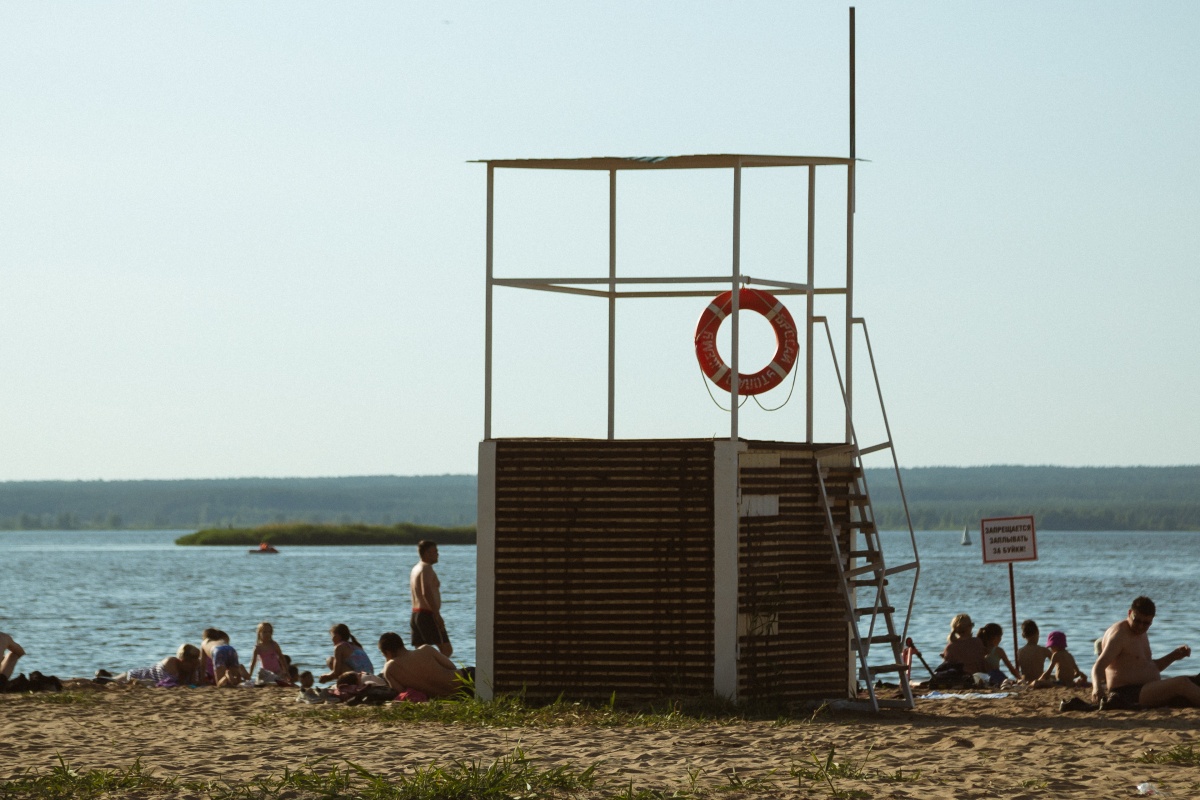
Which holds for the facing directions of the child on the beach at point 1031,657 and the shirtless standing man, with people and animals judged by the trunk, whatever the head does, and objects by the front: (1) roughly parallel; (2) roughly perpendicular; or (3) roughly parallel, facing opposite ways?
roughly perpendicular

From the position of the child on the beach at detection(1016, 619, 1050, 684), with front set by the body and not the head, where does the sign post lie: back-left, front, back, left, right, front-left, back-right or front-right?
front

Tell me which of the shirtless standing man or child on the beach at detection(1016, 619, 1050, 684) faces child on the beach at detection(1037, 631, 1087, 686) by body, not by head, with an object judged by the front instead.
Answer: the shirtless standing man

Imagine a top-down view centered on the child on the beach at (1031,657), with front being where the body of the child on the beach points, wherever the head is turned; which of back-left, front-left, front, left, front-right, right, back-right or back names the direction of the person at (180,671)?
left

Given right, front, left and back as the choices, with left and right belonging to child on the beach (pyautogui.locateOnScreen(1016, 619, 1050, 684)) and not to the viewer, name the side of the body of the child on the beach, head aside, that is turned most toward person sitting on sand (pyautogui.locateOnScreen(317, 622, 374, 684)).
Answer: left

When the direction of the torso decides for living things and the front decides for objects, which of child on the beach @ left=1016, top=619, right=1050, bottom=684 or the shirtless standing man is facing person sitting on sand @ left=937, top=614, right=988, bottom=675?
the shirtless standing man

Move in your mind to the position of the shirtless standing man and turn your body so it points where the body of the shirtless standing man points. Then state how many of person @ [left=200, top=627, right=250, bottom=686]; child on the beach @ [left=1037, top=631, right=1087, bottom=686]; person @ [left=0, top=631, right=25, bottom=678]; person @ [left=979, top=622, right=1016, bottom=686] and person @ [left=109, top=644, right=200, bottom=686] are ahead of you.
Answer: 2

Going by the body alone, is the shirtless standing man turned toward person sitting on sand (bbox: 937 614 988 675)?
yes

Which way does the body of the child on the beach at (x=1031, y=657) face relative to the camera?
away from the camera

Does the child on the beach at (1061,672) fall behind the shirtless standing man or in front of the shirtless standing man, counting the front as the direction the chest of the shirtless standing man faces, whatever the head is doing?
in front

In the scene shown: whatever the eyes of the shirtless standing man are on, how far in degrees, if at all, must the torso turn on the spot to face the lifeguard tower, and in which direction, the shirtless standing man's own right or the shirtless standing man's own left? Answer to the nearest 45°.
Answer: approximately 45° to the shirtless standing man's own right

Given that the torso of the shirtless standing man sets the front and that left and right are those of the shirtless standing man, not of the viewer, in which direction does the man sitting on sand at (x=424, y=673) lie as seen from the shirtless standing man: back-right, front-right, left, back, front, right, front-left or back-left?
right

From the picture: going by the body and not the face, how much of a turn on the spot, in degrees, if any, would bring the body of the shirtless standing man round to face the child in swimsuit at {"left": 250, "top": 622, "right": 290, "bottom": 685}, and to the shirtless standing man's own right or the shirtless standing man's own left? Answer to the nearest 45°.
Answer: approximately 135° to the shirtless standing man's own left

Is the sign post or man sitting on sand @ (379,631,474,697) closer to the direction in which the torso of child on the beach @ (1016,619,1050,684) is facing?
the sign post

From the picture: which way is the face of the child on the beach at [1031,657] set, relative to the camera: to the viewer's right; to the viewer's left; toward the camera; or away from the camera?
away from the camera

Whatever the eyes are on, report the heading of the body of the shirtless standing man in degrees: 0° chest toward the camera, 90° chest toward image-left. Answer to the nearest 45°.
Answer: approximately 270°
